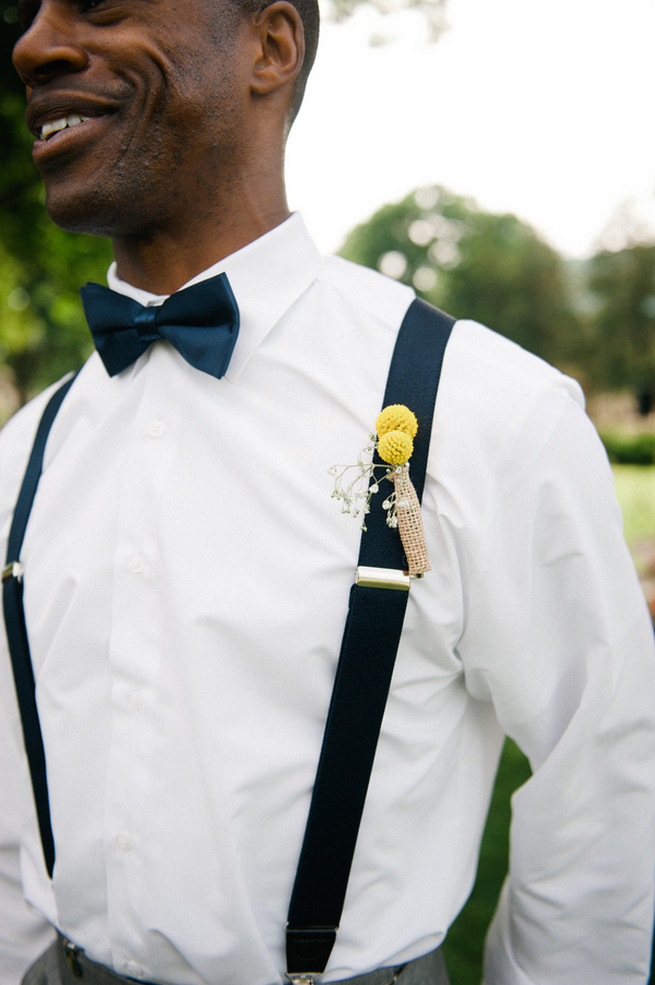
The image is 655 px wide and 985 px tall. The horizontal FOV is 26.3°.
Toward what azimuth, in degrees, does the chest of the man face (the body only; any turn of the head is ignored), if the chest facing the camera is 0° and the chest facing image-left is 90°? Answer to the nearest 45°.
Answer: approximately 45°

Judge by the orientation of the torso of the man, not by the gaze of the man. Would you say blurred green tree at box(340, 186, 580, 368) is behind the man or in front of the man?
behind
